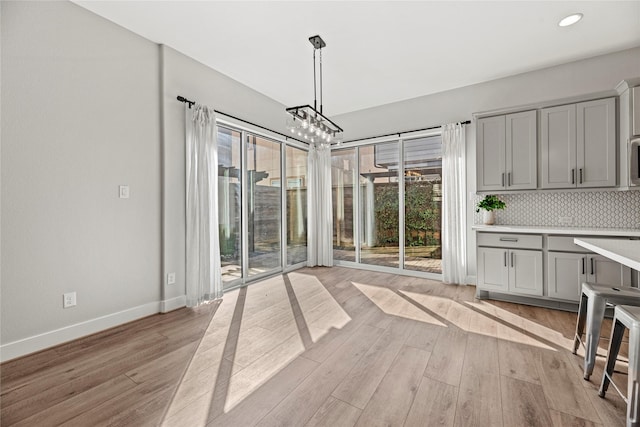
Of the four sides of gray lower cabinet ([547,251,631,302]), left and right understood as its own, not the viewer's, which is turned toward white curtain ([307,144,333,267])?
right

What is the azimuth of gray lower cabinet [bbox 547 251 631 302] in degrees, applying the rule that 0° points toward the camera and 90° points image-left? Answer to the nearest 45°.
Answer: approximately 0°

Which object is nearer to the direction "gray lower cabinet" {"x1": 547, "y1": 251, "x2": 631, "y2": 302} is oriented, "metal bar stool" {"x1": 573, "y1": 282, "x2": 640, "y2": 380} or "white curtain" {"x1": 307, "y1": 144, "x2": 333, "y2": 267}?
the metal bar stool

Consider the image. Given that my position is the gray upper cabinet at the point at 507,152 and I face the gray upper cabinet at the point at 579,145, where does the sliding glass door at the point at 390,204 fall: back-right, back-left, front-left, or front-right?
back-left

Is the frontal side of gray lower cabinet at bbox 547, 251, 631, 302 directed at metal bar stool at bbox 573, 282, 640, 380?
yes

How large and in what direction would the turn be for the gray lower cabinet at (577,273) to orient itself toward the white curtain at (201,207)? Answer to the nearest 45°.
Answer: approximately 45° to its right
